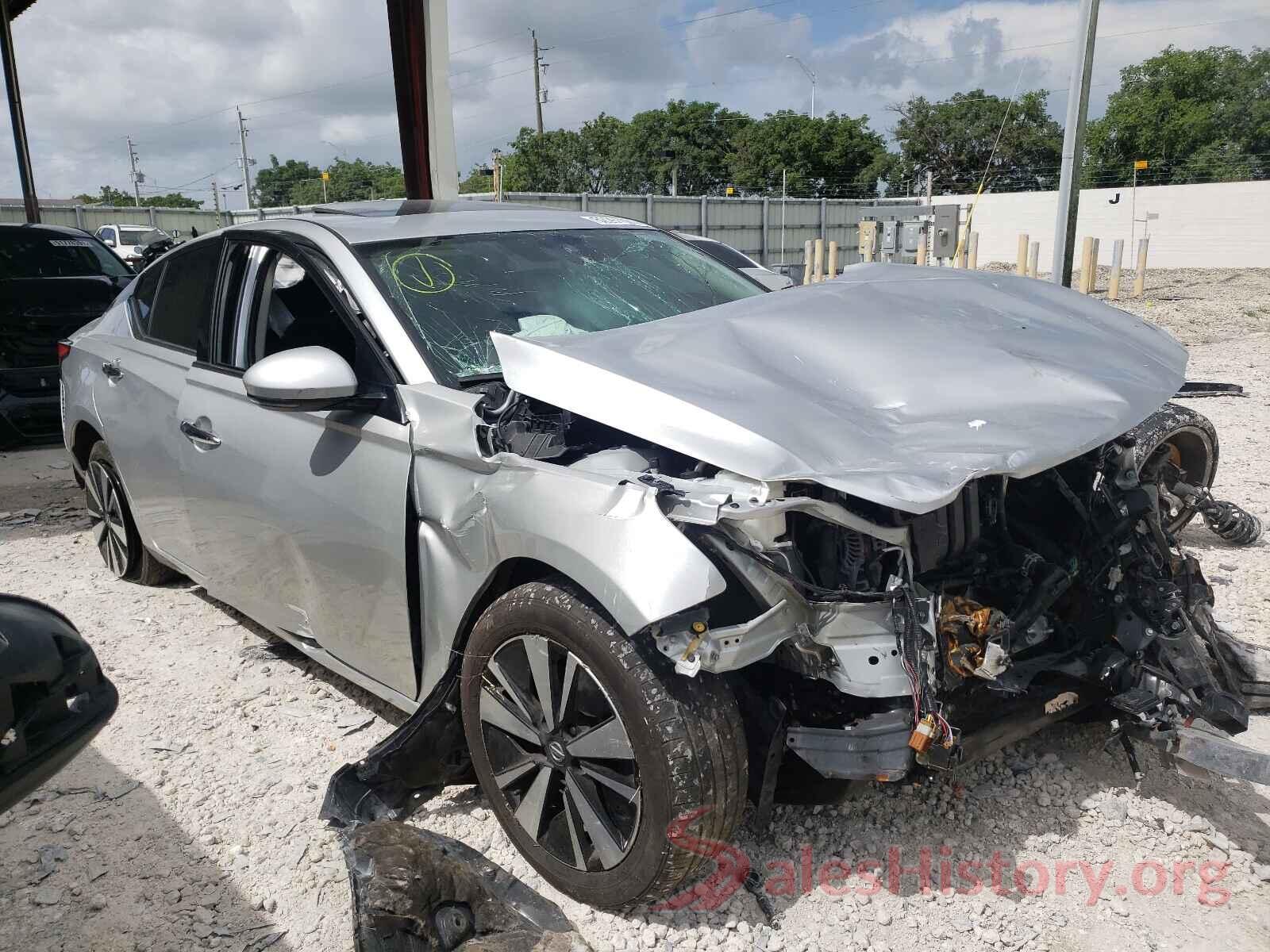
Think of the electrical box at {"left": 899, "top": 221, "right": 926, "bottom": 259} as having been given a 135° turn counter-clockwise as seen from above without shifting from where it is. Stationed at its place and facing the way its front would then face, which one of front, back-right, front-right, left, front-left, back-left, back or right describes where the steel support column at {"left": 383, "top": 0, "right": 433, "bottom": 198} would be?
back

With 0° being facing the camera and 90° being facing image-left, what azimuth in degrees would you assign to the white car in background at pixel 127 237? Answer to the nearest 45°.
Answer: approximately 315°

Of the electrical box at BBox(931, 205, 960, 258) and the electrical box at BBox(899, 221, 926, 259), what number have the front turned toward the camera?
2

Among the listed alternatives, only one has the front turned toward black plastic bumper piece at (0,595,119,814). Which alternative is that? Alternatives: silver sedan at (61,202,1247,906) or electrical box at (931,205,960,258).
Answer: the electrical box

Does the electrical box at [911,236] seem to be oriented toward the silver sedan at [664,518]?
yes
